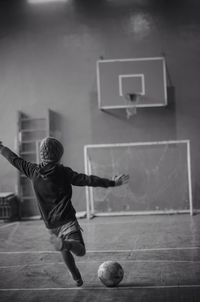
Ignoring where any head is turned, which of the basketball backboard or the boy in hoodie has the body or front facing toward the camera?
the basketball backboard

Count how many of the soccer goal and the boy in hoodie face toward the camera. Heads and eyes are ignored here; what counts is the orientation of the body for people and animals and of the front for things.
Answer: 1

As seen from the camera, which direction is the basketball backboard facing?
toward the camera

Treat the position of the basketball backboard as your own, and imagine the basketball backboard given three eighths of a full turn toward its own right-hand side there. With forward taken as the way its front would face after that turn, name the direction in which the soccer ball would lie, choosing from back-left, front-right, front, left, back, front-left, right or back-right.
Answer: back-left

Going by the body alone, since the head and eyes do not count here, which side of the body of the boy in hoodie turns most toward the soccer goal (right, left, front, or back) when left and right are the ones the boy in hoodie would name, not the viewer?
front

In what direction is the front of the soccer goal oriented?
toward the camera

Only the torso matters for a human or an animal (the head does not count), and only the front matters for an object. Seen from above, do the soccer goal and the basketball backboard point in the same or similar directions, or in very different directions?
same or similar directions

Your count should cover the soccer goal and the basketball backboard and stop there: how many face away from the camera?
0

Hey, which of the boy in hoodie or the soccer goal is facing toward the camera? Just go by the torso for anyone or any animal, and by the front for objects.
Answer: the soccer goal

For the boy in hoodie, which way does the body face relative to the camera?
away from the camera

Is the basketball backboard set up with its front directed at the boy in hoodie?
yes

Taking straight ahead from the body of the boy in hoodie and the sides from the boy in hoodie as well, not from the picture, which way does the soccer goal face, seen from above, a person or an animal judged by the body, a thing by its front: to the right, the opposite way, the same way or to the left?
the opposite way

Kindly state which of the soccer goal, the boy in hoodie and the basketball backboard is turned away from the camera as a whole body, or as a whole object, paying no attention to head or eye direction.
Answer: the boy in hoodie
